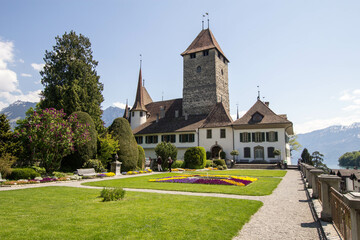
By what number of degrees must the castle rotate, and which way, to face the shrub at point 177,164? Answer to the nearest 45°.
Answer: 0° — it already faces it

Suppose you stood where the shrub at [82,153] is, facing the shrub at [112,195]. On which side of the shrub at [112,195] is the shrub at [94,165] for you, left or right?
left

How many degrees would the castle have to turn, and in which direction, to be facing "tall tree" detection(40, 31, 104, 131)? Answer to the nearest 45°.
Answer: approximately 45° to its right

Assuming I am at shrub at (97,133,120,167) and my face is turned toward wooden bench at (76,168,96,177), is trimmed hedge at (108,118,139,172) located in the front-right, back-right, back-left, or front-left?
back-left

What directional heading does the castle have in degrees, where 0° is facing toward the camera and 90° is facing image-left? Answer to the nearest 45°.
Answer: approximately 0°

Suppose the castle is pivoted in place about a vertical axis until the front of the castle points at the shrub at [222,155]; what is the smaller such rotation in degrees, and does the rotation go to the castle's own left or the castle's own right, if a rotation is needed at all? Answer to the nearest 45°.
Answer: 0° — it already faces it
